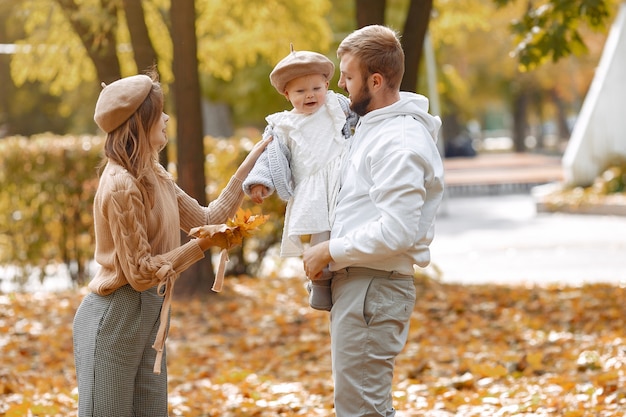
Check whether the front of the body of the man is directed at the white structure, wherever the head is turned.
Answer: no

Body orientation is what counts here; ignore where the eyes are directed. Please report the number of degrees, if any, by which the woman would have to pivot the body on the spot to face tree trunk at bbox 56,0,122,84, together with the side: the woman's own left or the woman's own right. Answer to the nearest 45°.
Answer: approximately 90° to the woman's own left

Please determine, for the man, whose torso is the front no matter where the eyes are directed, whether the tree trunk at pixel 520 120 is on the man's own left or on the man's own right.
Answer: on the man's own right

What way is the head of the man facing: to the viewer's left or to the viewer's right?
to the viewer's left

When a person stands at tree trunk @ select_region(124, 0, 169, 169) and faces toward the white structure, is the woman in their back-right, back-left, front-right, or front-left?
back-right

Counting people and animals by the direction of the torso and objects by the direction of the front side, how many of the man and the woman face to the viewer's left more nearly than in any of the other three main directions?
1

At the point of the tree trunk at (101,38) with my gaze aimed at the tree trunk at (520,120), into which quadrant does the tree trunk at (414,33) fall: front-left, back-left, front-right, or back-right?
front-right

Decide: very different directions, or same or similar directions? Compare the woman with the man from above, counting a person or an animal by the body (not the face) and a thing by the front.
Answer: very different directions

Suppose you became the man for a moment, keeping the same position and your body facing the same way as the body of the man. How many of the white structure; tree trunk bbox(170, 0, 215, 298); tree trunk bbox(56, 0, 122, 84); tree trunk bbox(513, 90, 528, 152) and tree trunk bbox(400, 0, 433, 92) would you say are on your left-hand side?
0

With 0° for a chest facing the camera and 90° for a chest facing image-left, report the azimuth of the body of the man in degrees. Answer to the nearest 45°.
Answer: approximately 90°

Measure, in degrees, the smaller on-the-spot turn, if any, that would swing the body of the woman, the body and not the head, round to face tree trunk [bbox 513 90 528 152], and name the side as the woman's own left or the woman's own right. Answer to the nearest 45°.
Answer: approximately 45° to the woman's own left

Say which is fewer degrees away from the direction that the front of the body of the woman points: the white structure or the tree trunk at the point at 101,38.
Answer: the white structure

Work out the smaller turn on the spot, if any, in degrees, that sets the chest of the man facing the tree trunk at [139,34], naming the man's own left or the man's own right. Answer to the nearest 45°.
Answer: approximately 90° to the man's own right

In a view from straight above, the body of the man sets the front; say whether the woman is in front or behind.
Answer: in front

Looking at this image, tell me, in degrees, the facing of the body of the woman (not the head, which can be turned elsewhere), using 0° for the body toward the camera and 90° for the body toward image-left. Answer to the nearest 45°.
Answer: approximately 270°
